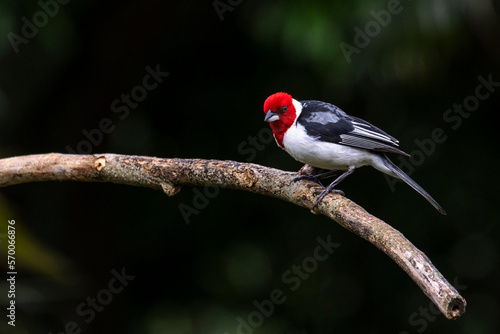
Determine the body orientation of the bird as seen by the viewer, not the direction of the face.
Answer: to the viewer's left
